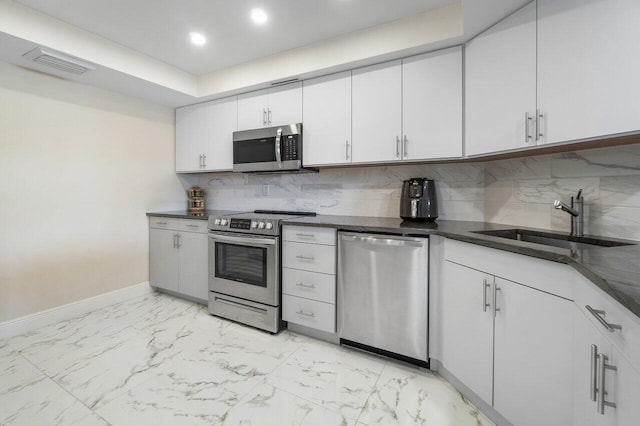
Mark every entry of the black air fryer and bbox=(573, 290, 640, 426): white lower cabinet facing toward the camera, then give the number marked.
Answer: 1

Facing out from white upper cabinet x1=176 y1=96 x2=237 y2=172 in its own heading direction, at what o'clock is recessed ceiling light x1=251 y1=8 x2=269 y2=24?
The recessed ceiling light is roughly at 10 o'clock from the white upper cabinet.

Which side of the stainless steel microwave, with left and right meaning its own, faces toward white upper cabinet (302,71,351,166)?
left

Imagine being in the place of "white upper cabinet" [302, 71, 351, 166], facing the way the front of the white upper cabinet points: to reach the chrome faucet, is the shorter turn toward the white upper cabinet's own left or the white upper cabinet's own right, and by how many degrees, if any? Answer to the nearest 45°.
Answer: approximately 90° to the white upper cabinet's own left

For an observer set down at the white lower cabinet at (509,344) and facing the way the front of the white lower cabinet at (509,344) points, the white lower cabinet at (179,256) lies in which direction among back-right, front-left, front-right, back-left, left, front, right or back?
front-right

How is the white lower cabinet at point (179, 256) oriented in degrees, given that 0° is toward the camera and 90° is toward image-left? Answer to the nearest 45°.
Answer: approximately 45°

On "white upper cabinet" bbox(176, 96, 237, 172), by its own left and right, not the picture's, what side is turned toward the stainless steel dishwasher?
left

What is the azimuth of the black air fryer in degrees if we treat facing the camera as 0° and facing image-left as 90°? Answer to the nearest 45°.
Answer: approximately 0°

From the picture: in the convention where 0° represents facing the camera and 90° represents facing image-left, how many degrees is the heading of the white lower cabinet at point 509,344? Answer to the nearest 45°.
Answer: approximately 45°

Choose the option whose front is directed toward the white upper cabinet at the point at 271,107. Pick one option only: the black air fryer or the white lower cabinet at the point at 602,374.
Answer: the white lower cabinet

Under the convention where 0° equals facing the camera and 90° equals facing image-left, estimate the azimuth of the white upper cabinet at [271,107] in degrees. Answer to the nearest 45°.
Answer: approximately 45°
